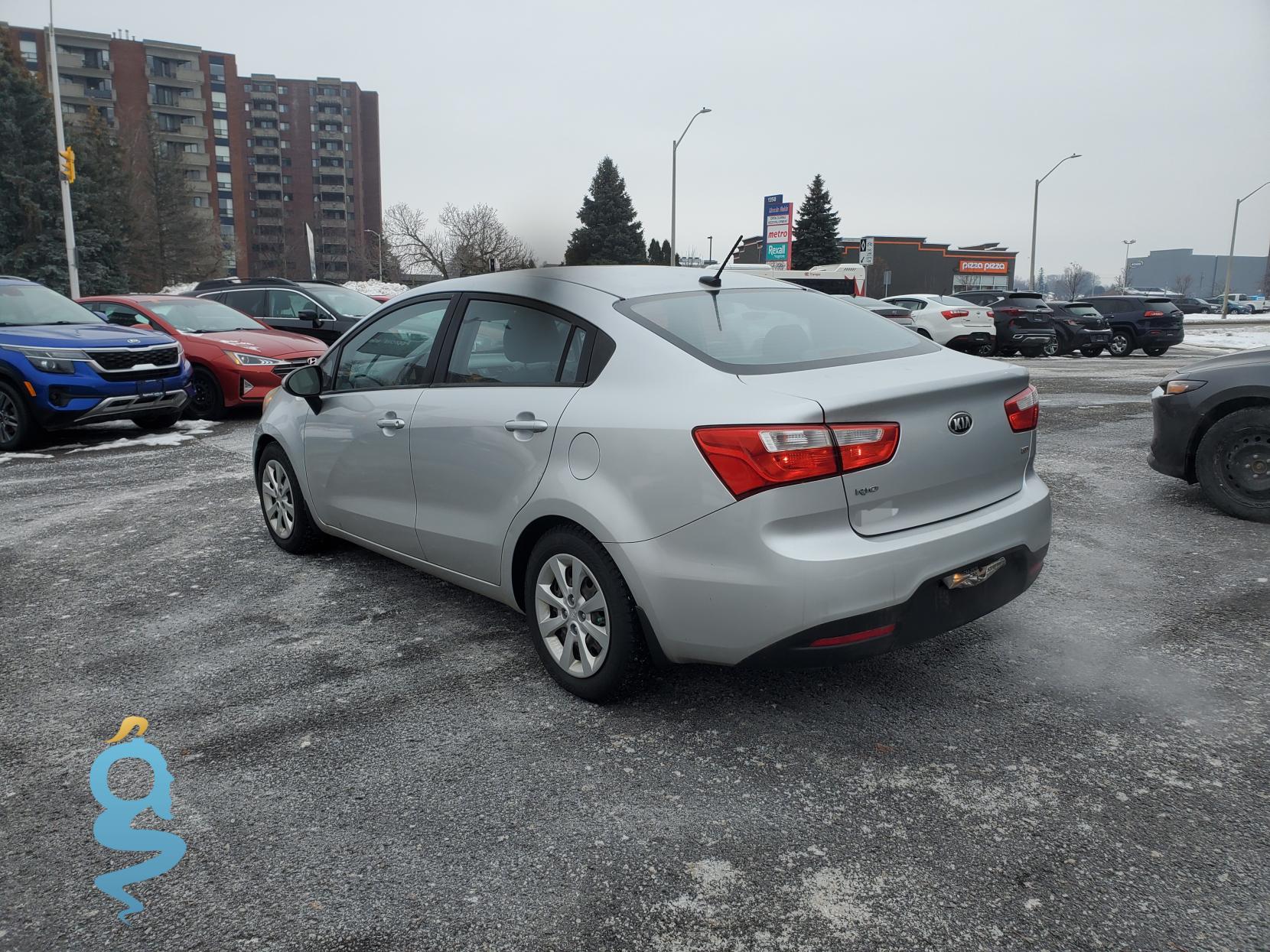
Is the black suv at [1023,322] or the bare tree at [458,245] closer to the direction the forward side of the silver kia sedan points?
the bare tree

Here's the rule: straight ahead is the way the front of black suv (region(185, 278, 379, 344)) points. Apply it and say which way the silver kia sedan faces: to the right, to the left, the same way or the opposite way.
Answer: the opposite way

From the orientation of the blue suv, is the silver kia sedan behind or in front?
in front

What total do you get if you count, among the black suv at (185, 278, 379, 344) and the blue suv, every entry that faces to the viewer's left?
0

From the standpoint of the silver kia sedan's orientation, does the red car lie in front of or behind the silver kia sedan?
in front

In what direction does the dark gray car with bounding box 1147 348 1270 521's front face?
to the viewer's left

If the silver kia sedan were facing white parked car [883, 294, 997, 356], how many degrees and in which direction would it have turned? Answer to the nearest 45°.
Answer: approximately 45° to its right

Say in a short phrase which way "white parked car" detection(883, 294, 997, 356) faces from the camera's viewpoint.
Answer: facing away from the viewer and to the left of the viewer

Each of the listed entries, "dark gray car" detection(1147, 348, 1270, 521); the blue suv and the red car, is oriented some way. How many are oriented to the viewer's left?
1

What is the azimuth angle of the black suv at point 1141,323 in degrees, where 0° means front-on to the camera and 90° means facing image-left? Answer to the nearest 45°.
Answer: approximately 135°
